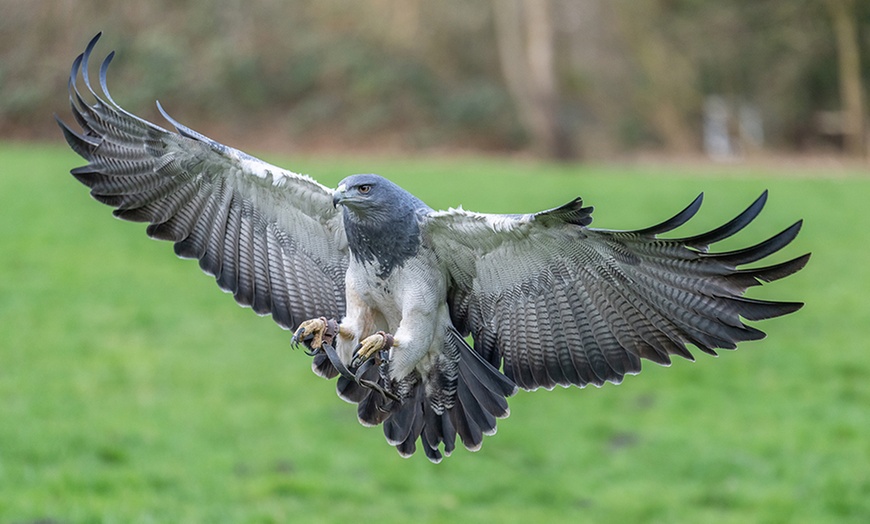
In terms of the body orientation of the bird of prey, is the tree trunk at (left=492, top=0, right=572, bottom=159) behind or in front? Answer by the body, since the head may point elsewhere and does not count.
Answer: behind

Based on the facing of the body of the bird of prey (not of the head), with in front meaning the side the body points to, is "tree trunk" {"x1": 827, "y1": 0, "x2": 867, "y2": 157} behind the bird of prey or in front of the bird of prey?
behind
